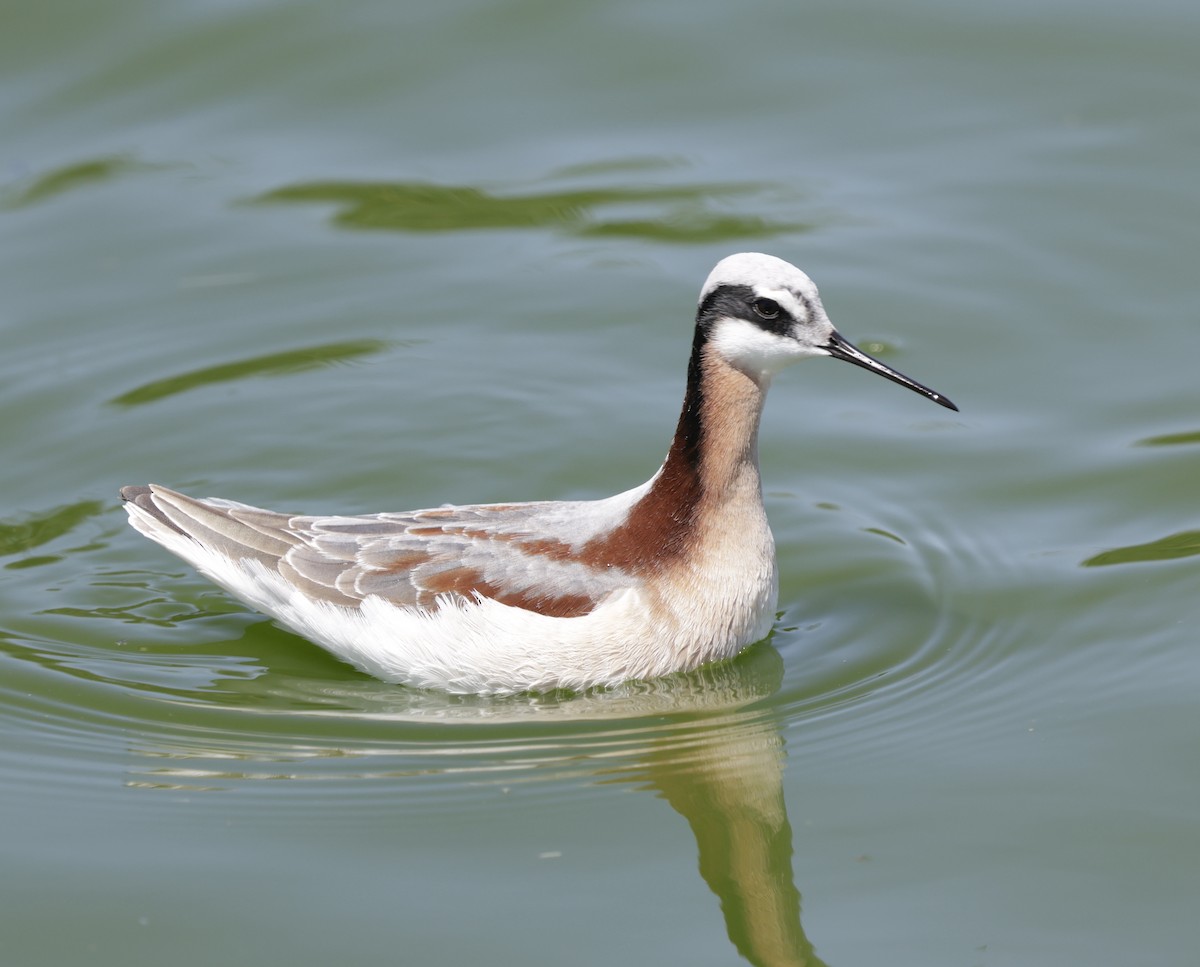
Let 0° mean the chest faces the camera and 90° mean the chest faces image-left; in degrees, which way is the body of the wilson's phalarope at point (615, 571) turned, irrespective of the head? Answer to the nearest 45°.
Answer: approximately 270°
